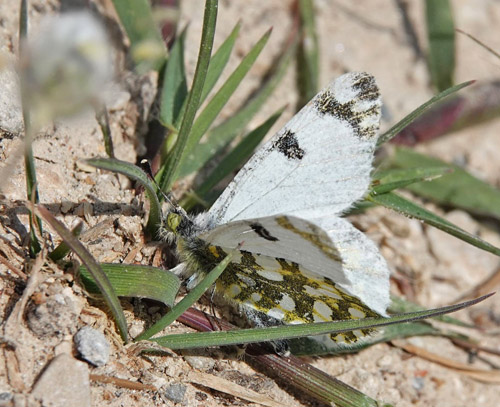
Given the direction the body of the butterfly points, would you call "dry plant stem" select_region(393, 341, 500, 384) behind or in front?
behind

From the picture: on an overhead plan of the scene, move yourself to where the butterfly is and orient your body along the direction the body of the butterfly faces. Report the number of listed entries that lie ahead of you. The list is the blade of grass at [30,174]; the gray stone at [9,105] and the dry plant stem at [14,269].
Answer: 3

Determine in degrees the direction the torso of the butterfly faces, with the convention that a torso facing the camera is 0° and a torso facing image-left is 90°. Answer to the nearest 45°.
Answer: approximately 90°
